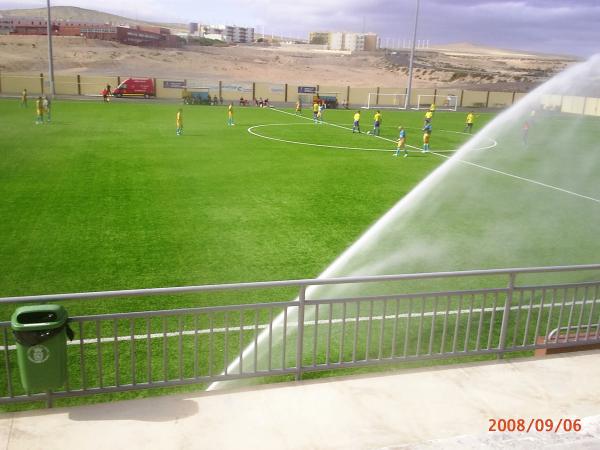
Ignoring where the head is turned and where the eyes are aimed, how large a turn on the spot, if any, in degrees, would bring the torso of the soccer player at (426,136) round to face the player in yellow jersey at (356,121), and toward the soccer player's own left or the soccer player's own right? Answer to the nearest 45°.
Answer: approximately 45° to the soccer player's own right

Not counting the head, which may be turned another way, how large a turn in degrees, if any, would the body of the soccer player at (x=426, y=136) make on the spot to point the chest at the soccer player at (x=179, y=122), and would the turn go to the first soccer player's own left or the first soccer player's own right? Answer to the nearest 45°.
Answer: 0° — they already face them

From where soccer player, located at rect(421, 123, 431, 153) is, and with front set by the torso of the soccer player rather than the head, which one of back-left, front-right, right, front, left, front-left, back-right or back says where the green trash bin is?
left

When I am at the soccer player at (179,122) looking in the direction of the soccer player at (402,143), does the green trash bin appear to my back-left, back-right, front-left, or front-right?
front-right

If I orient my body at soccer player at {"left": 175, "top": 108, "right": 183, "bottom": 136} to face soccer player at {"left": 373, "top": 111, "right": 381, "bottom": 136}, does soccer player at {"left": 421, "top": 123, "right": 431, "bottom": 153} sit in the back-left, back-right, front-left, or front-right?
front-right

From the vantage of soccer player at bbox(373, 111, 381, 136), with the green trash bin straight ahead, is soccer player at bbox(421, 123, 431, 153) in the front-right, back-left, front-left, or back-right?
front-left

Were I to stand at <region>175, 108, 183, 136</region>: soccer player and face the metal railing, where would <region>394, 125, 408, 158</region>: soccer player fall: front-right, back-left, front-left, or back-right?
front-left

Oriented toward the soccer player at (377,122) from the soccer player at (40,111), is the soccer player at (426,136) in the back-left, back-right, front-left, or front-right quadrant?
front-right

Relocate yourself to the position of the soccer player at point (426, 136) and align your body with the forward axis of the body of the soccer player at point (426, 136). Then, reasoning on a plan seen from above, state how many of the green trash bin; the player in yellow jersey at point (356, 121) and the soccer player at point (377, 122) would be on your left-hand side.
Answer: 1

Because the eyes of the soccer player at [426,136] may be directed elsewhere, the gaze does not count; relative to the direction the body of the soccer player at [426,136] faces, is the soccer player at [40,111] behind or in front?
in front

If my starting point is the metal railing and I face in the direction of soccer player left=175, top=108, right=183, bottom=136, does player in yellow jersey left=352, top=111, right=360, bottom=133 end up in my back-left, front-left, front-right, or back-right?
front-right

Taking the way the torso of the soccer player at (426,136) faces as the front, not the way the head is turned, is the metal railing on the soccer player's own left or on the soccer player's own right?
on the soccer player's own left

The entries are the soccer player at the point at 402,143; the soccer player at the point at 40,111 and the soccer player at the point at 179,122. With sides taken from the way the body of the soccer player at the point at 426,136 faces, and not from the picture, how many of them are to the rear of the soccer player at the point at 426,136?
0

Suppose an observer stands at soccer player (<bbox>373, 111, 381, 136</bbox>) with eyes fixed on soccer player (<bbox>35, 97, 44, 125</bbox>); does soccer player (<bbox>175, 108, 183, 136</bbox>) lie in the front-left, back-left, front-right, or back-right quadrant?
front-left

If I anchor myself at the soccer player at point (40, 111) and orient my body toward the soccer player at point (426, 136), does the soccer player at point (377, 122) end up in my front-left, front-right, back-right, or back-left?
front-left

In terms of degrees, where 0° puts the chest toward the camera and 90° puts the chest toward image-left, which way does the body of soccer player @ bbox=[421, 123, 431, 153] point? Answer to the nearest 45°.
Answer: approximately 90°
